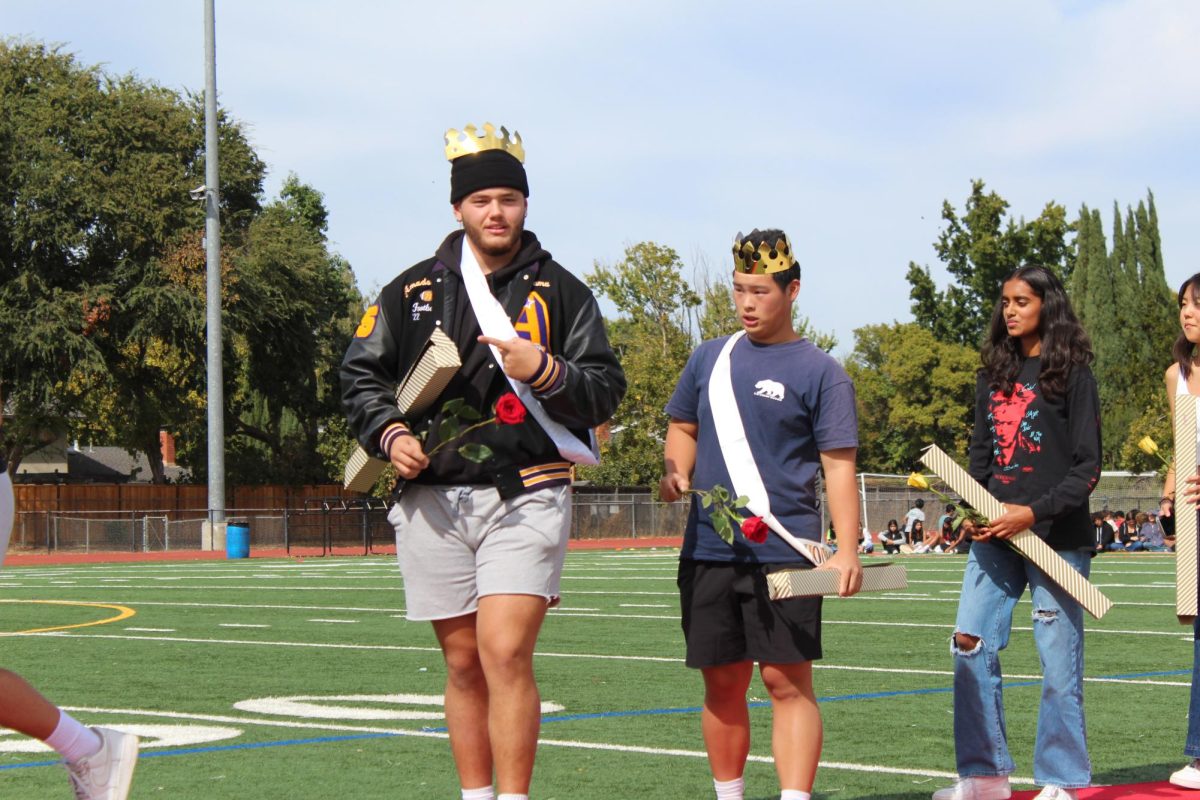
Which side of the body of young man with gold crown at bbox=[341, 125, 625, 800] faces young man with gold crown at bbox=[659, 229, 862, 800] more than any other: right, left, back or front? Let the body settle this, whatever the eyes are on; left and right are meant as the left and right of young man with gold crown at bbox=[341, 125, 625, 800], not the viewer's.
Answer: left

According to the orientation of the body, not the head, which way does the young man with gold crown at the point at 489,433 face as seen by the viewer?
toward the camera

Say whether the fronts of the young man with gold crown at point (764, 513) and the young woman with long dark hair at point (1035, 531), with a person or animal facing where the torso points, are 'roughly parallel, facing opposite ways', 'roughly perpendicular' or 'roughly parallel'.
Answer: roughly parallel

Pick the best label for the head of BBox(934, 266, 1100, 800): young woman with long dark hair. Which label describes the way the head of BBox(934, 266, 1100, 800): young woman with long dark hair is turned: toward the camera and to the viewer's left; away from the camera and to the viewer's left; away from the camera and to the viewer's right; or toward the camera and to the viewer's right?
toward the camera and to the viewer's left

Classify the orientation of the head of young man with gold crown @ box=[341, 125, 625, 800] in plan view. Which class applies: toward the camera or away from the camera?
toward the camera

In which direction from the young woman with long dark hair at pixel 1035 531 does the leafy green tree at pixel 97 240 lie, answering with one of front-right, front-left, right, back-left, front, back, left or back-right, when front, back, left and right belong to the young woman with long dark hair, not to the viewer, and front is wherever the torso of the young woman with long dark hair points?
right

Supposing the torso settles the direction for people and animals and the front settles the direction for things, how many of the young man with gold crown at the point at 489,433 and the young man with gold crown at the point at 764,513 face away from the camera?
0

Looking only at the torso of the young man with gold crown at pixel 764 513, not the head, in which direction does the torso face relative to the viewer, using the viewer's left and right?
facing the viewer and to the left of the viewer

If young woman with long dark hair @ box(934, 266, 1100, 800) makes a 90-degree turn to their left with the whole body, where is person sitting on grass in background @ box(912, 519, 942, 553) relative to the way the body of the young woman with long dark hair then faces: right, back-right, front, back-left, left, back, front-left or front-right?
back-left

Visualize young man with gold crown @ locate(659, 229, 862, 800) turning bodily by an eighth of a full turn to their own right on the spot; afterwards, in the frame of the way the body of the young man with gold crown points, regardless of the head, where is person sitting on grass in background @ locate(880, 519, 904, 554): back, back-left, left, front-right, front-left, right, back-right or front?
right

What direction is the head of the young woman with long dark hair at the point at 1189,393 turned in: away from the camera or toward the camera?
toward the camera

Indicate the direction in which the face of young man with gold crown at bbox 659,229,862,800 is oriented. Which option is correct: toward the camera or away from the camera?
toward the camera
